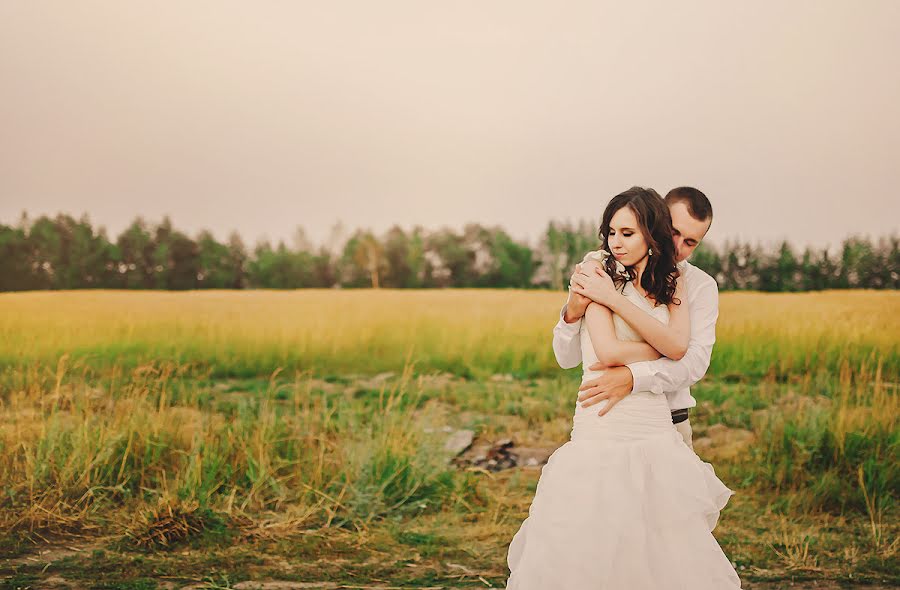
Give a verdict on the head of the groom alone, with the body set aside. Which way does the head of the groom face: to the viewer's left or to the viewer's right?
to the viewer's left

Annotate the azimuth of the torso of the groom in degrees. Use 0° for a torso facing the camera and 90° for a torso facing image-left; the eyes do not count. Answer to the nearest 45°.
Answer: approximately 45°
